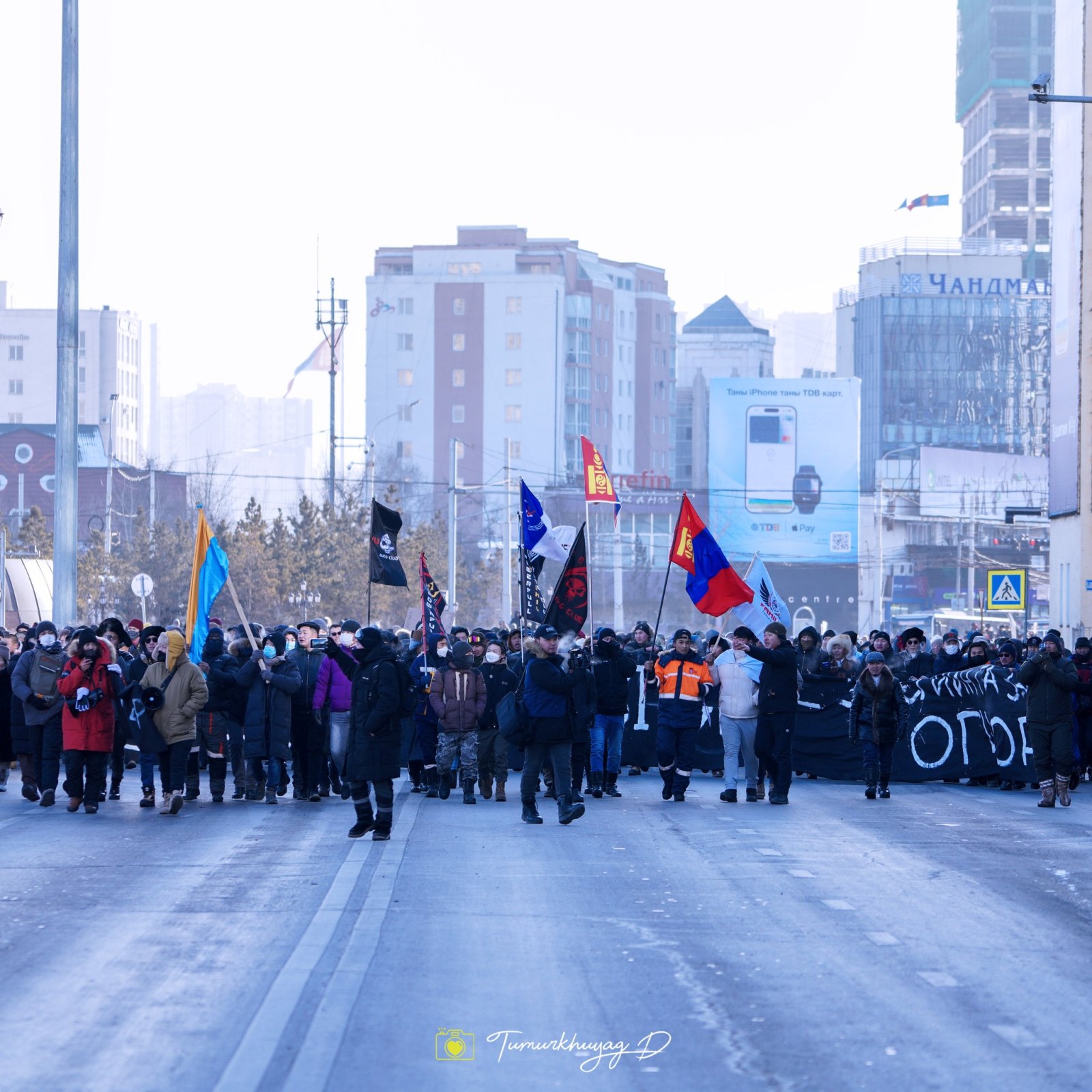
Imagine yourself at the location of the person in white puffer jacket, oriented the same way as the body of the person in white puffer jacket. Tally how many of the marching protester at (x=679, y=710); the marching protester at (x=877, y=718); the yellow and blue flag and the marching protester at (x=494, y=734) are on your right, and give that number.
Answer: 3

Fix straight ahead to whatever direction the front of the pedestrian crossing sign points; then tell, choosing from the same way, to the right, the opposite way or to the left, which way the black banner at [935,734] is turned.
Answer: the same way

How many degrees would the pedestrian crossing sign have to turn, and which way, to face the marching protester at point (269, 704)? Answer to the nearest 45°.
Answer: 0° — it already faces them

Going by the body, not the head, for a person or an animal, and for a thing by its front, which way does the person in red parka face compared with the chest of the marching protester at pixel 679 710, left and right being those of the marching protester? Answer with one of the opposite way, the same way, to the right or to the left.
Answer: the same way

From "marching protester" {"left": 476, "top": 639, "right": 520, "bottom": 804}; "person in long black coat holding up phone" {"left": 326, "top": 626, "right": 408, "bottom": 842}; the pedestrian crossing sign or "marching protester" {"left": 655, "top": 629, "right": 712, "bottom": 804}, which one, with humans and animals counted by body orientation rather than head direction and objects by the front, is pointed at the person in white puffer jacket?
the pedestrian crossing sign

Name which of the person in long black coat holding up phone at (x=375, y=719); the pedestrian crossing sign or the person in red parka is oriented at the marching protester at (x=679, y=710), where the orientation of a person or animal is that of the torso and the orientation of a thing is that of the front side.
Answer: the pedestrian crossing sign

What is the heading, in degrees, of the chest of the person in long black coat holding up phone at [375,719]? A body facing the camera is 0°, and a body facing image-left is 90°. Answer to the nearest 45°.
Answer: approximately 45°

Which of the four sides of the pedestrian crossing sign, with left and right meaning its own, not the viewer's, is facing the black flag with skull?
front

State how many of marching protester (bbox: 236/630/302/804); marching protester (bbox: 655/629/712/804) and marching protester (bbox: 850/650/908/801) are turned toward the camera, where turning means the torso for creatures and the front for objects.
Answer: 3

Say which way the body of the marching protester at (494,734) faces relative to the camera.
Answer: toward the camera

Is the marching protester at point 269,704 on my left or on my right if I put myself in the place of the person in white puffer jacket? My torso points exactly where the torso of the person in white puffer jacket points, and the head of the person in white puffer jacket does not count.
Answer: on my right

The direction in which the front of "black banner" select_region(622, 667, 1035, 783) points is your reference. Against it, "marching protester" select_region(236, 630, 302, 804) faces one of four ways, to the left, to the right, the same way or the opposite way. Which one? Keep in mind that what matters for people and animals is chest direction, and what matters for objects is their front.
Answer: the same way

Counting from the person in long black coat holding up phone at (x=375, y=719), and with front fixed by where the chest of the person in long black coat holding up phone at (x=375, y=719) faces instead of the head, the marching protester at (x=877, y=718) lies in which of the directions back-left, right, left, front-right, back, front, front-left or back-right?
back

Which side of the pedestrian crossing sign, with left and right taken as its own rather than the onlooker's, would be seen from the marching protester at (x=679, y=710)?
front

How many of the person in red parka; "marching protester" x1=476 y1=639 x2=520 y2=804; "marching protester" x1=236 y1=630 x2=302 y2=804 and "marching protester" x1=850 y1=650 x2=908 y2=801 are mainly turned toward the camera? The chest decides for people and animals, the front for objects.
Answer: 4

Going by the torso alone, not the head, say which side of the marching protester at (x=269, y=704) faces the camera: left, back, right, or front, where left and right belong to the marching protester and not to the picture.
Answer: front

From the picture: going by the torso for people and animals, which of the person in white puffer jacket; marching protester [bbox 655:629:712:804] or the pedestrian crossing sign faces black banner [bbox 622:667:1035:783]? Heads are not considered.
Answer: the pedestrian crossing sign

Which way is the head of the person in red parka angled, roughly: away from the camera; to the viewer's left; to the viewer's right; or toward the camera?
toward the camera
